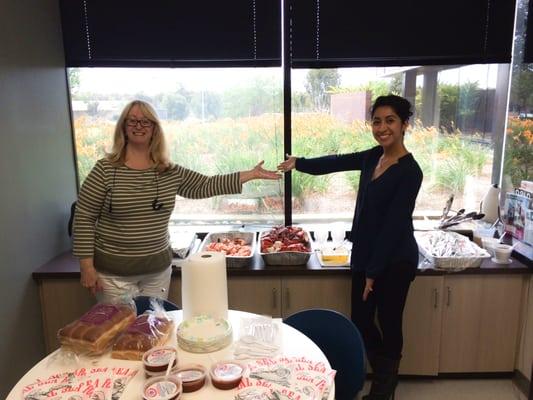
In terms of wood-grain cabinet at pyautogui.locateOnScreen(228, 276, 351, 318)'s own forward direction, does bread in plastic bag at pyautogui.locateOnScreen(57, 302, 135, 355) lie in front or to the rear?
in front

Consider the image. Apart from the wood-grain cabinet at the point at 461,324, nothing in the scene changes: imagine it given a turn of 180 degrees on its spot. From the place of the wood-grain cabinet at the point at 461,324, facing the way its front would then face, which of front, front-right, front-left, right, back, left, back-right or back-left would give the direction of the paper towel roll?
back-left

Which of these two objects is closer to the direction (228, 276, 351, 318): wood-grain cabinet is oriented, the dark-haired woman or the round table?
the round table

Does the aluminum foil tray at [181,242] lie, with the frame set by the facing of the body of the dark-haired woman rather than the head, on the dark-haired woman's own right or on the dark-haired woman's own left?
on the dark-haired woman's own right

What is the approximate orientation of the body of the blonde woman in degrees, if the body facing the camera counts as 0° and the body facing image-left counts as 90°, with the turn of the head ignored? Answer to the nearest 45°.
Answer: approximately 0°

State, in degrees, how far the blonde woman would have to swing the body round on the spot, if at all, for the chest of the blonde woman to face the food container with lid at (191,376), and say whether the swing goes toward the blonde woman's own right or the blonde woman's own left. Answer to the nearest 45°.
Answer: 0° — they already face it

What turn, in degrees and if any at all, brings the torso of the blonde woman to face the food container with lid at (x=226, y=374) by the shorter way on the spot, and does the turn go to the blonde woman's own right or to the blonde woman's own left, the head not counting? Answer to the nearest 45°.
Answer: approximately 45° to the blonde woman's own left

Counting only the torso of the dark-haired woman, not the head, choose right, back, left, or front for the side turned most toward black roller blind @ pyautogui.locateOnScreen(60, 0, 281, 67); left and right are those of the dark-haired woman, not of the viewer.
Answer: right

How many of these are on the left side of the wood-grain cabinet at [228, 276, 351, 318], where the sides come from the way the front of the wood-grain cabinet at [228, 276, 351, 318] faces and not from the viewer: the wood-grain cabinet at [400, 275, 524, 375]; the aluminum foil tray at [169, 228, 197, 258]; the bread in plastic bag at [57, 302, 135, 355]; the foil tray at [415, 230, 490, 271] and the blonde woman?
2
